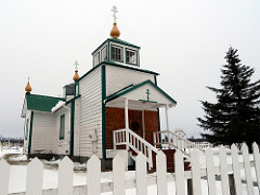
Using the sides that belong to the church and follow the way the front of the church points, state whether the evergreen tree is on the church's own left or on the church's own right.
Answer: on the church's own left

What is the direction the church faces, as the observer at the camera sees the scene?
facing the viewer and to the right of the viewer
